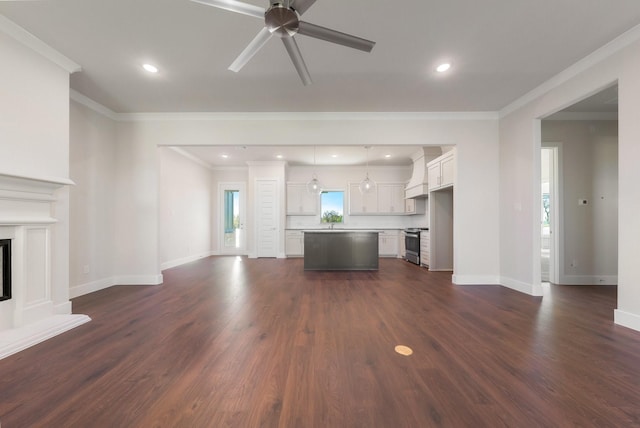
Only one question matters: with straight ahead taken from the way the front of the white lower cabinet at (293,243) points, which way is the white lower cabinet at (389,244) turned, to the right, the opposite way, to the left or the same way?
the same way

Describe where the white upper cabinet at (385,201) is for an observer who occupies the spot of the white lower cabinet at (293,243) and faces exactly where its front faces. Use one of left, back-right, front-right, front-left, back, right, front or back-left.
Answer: left

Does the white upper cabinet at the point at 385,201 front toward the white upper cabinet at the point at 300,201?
no

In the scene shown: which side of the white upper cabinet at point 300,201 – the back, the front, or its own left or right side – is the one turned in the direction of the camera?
front

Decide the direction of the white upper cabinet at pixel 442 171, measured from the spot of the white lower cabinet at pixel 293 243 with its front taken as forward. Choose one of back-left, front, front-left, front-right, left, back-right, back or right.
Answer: front-left

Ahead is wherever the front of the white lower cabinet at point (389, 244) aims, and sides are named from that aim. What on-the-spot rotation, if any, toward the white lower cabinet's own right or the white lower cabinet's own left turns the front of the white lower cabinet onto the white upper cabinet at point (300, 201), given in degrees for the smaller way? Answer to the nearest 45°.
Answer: approximately 90° to the white lower cabinet's own right

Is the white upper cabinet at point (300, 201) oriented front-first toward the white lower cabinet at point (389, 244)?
no

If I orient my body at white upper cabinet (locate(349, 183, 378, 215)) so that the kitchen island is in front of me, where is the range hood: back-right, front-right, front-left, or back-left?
front-left

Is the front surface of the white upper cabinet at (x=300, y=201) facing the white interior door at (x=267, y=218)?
no

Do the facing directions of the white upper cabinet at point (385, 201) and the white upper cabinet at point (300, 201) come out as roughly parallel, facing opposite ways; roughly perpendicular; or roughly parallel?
roughly parallel

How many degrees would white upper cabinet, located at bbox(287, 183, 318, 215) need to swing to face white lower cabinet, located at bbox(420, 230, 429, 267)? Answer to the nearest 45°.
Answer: approximately 45° to its left

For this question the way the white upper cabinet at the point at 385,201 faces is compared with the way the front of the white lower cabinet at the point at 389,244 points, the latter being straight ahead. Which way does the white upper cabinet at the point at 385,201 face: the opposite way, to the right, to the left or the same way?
the same way

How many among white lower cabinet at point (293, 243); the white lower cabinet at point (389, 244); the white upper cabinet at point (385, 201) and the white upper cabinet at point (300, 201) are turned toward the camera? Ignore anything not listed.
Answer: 4

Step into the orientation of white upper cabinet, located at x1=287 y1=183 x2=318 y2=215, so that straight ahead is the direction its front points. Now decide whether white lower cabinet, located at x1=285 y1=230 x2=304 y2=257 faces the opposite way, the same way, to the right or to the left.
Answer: the same way

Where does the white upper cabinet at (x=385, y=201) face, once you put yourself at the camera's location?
facing the viewer

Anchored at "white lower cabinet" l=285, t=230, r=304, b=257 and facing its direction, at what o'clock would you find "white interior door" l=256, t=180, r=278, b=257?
The white interior door is roughly at 3 o'clock from the white lower cabinet.

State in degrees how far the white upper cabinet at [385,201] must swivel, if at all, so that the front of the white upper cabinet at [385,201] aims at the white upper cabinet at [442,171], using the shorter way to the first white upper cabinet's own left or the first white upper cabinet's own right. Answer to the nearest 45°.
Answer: approximately 45° to the first white upper cabinet's own left

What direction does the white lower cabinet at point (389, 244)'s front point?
toward the camera

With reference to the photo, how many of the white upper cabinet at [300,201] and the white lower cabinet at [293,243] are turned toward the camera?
2

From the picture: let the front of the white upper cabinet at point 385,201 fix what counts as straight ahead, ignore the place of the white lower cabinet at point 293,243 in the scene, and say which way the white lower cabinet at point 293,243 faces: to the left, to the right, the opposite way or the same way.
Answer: the same way
